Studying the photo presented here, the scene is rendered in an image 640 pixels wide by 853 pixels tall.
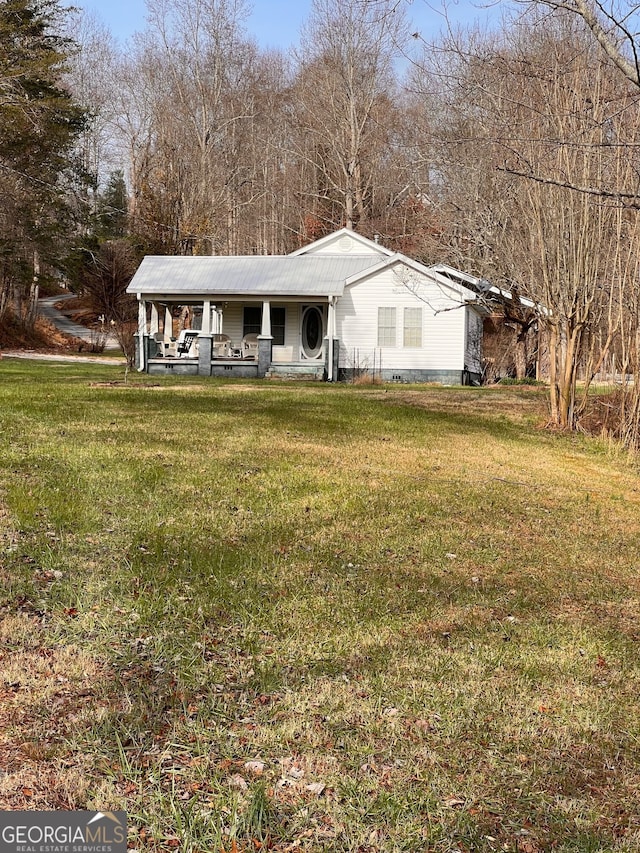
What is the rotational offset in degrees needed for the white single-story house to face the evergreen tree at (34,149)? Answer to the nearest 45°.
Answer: approximately 135° to its right

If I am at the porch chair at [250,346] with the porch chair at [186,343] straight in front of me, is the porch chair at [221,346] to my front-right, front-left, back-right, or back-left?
front-left

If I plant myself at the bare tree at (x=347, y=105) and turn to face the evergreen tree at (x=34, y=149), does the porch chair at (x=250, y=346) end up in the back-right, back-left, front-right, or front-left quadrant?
front-left

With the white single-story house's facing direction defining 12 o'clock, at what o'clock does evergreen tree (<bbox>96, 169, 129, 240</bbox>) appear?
The evergreen tree is roughly at 5 o'clock from the white single-story house.

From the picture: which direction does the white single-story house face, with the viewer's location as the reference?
facing the viewer

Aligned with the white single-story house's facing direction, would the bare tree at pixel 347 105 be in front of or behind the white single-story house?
behind

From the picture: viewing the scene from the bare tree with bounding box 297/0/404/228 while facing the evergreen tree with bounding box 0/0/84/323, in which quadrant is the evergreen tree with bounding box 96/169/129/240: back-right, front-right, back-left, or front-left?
front-right
